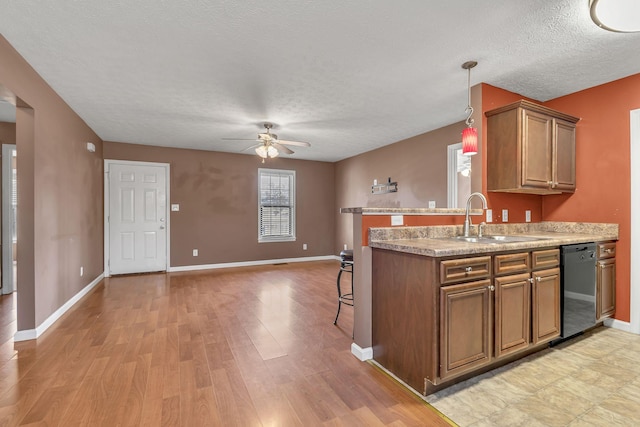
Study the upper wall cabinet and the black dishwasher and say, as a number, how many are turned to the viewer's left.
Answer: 0

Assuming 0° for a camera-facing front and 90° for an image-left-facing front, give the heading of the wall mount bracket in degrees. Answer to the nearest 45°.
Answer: approximately 45°

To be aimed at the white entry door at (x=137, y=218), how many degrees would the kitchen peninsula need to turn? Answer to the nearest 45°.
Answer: approximately 135° to its right

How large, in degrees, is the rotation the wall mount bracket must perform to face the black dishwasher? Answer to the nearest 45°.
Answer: approximately 90° to its left

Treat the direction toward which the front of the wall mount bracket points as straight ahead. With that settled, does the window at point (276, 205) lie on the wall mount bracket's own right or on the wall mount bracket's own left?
on the wall mount bracket's own right

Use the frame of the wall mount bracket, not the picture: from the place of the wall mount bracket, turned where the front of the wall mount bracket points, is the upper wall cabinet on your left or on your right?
on your left

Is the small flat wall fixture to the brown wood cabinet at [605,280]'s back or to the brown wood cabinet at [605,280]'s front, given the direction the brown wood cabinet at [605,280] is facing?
to the back

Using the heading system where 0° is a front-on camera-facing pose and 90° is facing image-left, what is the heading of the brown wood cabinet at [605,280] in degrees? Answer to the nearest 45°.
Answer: approximately 315°

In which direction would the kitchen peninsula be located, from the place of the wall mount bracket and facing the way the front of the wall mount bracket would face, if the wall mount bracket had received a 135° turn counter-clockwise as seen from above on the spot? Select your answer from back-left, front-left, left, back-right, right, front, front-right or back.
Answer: right

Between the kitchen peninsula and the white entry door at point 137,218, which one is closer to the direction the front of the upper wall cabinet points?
the kitchen peninsula
